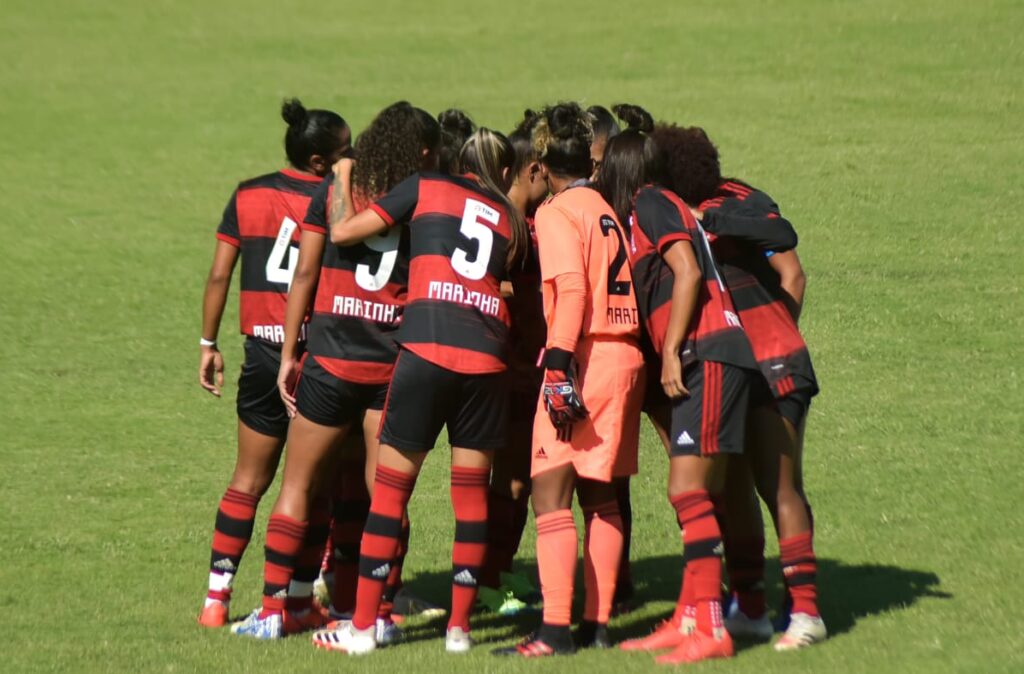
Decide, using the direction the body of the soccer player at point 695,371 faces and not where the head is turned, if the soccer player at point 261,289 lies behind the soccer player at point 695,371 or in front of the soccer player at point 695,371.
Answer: in front

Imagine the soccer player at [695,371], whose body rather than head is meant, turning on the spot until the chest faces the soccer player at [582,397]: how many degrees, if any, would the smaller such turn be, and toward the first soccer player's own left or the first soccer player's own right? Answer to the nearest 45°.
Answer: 0° — they already face them

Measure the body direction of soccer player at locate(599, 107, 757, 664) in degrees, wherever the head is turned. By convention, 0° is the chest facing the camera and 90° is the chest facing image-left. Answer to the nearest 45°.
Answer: approximately 90°

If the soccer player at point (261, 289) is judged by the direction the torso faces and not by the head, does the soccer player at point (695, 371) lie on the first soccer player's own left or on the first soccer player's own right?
on the first soccer player's own right

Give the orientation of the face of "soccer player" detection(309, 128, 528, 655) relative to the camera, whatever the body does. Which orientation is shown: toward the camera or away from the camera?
away from the camera

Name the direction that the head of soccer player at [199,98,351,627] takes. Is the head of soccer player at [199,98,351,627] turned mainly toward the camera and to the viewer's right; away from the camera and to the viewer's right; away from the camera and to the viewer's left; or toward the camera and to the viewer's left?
away from the camera and to the viewer's right

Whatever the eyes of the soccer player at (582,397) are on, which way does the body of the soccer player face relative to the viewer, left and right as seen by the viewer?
facing away from the viewer and to the left of the viewer

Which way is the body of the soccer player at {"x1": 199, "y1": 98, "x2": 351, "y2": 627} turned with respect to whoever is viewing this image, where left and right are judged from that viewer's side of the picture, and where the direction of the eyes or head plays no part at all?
facing away from the viewer and to the right of the viewer

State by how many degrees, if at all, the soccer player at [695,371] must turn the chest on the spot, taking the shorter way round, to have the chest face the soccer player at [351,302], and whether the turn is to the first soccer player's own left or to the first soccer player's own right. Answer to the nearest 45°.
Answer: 0° — they already face them

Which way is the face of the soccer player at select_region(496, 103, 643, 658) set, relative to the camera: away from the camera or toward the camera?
away from the camera
